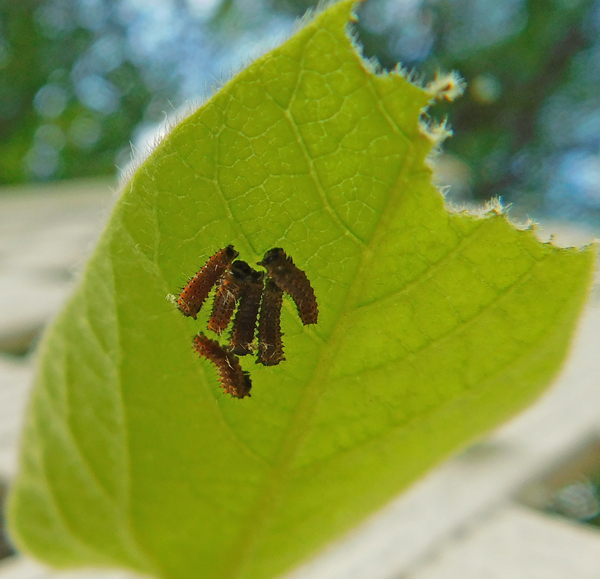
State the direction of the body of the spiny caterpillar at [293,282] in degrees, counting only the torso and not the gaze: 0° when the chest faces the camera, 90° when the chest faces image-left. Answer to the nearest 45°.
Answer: approximately 135°

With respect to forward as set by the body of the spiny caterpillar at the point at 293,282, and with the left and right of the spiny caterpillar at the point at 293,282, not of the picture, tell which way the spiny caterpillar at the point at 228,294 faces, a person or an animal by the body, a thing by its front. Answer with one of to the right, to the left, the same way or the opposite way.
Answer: to the right

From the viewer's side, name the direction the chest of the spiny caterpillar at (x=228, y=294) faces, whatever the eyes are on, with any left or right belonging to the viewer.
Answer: facing away from the viewer and to the right of the viewer
